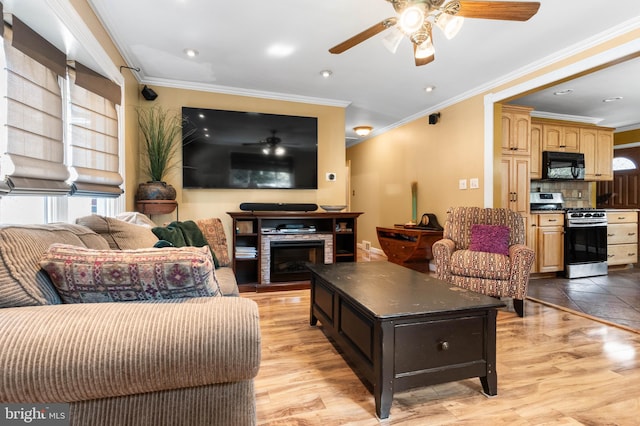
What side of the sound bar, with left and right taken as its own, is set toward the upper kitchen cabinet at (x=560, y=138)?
left

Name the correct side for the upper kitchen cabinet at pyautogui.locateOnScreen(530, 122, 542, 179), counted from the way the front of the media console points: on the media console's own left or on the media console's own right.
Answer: on the media console's own left

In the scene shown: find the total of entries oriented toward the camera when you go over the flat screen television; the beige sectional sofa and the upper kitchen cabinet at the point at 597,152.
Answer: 2

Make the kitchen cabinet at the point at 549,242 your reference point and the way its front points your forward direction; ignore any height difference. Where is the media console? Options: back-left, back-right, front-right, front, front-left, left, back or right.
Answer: front-right

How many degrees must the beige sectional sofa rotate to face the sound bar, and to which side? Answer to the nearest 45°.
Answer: approximately 45° to its left

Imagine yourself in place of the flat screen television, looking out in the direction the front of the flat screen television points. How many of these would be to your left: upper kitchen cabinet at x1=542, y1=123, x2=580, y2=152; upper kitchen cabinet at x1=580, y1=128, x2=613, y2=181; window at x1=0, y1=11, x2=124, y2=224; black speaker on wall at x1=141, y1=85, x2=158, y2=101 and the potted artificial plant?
2

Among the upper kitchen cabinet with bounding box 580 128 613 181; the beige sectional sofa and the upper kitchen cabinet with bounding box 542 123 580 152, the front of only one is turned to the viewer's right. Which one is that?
the beige sectional sofa

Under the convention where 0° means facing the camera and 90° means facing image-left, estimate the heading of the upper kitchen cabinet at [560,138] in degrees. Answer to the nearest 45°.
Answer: approximately 0°

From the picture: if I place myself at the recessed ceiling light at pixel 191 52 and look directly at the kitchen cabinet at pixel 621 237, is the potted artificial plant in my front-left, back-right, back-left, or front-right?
back-left

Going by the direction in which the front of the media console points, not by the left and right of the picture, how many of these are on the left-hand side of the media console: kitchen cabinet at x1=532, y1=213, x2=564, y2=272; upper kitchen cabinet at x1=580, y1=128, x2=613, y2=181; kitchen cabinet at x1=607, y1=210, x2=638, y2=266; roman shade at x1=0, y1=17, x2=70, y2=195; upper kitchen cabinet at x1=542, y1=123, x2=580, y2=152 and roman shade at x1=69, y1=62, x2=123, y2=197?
4
